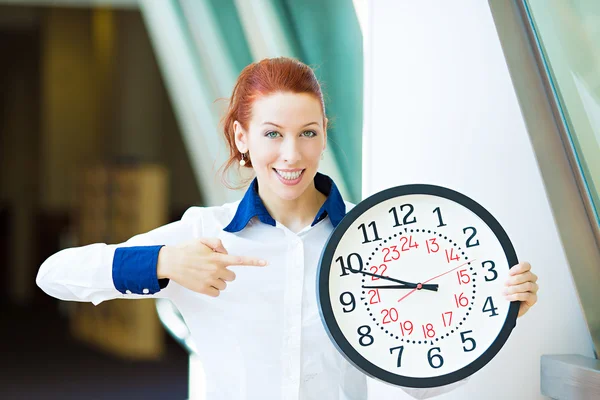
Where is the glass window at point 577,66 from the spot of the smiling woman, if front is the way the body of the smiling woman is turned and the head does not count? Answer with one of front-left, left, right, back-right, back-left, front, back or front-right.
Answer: left

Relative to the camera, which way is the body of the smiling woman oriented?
toward the camera
